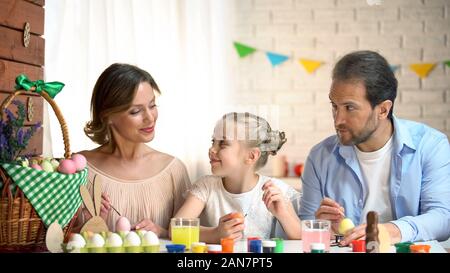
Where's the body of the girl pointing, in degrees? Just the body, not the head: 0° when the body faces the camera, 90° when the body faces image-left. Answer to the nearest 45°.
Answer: approximately 0°

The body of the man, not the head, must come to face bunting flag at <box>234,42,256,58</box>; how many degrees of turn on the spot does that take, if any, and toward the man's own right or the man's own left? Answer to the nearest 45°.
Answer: approximately 90° to the man's own right

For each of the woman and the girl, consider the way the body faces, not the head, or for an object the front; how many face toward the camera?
2

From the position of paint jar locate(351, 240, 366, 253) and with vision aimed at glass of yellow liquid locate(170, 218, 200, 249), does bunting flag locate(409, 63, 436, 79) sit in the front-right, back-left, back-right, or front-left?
back-right

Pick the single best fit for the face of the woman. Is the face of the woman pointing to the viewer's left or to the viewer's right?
to the viewer's right

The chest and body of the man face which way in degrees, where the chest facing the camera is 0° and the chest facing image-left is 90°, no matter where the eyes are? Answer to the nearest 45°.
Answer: approximately 45°
